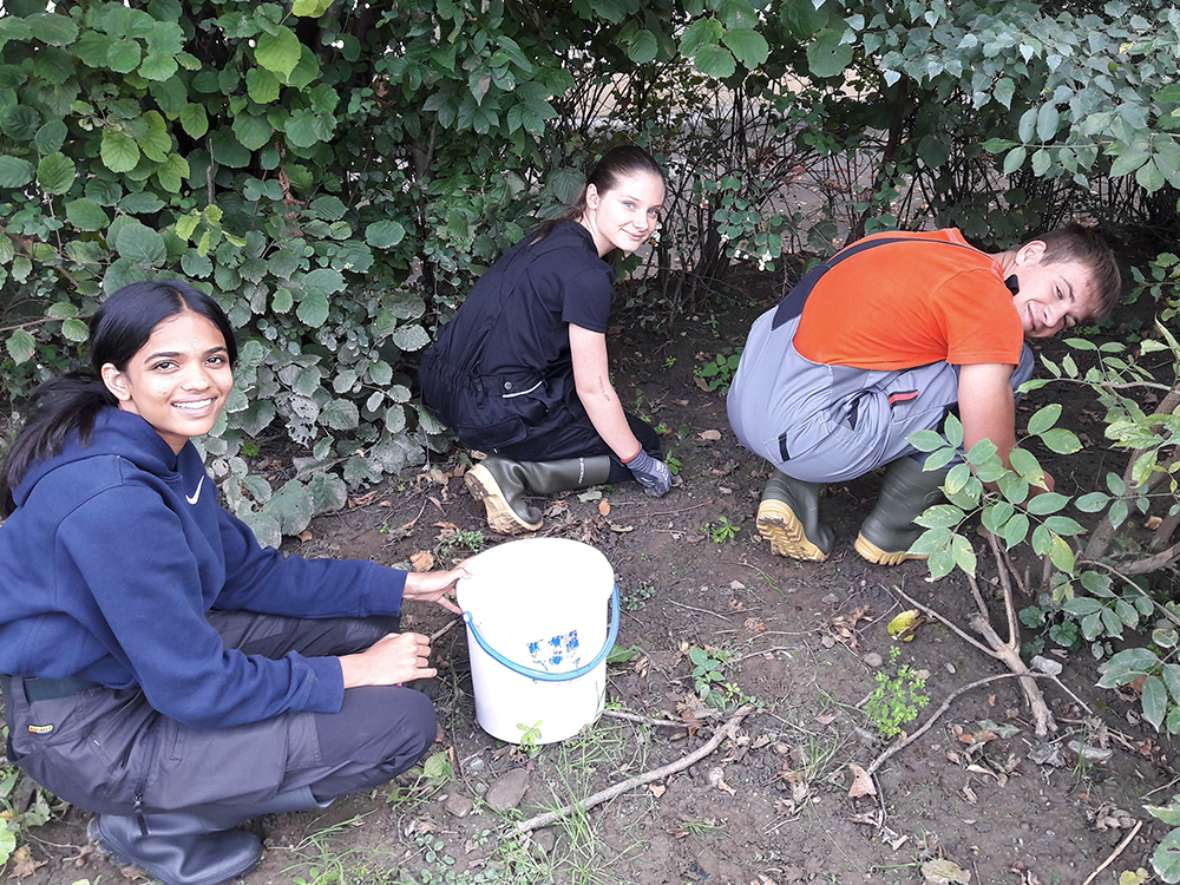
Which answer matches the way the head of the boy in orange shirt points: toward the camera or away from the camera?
toward the camera

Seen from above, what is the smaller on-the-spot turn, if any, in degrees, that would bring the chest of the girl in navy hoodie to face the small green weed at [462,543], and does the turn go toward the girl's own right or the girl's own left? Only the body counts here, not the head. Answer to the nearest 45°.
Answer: approximately 45° to the girl's own left

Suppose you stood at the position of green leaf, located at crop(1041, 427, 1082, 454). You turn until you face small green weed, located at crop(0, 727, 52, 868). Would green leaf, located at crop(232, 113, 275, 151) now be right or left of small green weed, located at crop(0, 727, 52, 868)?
right

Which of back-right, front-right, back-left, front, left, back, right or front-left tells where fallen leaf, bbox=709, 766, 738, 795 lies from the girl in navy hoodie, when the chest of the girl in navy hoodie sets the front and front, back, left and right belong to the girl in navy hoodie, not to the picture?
front

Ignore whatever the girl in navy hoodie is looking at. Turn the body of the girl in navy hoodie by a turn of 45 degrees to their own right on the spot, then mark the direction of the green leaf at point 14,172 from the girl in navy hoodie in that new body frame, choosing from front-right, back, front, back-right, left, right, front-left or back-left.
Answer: back-left

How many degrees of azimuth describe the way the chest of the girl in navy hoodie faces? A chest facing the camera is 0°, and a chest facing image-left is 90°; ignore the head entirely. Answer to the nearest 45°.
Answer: approximately 270°

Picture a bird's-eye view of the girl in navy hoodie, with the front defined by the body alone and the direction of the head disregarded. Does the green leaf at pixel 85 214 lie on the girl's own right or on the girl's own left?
on the girl's own left

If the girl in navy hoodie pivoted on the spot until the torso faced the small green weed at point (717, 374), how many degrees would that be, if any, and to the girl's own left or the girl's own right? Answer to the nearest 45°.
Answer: approximately 45° to the girl's own left

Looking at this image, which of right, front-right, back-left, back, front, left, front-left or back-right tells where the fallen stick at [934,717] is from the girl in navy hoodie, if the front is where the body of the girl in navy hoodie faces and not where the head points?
front

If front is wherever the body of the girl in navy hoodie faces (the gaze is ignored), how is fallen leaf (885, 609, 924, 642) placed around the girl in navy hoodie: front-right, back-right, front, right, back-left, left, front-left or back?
front

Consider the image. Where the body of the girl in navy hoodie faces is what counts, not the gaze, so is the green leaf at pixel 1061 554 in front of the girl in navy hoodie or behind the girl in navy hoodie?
in front
